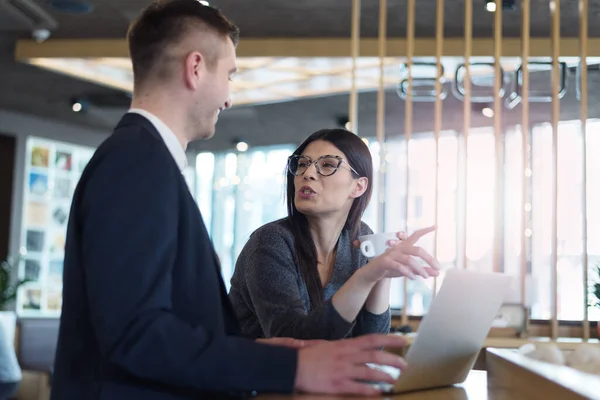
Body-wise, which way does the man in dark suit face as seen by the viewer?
to the viewer's right

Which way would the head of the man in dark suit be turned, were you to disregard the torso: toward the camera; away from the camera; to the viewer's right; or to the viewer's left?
to the viewer's right

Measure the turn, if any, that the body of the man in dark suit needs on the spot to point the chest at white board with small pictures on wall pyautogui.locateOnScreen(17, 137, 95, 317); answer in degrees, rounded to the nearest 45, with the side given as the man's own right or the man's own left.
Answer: approximately 90° to the man's own left

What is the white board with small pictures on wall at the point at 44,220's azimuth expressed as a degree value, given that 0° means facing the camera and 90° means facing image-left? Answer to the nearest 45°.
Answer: approximately 315°

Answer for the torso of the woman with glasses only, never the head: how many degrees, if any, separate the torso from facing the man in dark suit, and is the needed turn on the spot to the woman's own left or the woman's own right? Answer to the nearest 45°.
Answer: approximately 45° to the woman's own right

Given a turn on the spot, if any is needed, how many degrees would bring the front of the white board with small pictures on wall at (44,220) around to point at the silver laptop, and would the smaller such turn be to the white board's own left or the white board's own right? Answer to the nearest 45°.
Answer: approximately 45° to the white board's own right

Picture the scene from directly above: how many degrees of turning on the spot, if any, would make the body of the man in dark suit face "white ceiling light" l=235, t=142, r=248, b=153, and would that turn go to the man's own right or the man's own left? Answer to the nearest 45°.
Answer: approximately 90° to the man's own left
